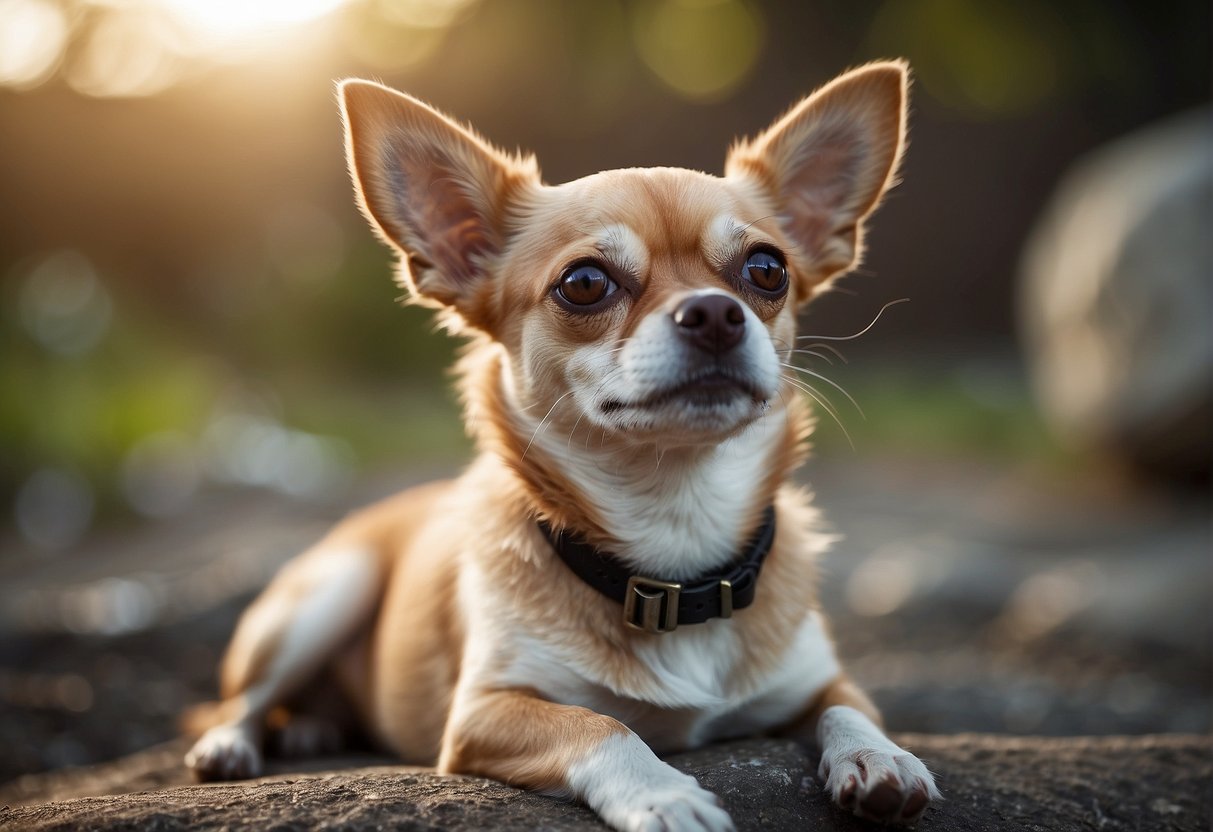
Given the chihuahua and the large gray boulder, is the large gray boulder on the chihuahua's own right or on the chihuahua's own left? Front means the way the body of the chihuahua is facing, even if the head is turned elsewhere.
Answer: on the chihuahua's own left

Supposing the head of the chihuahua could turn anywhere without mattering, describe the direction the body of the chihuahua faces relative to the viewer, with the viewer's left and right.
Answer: facing the viewer and to the right of the viewer
